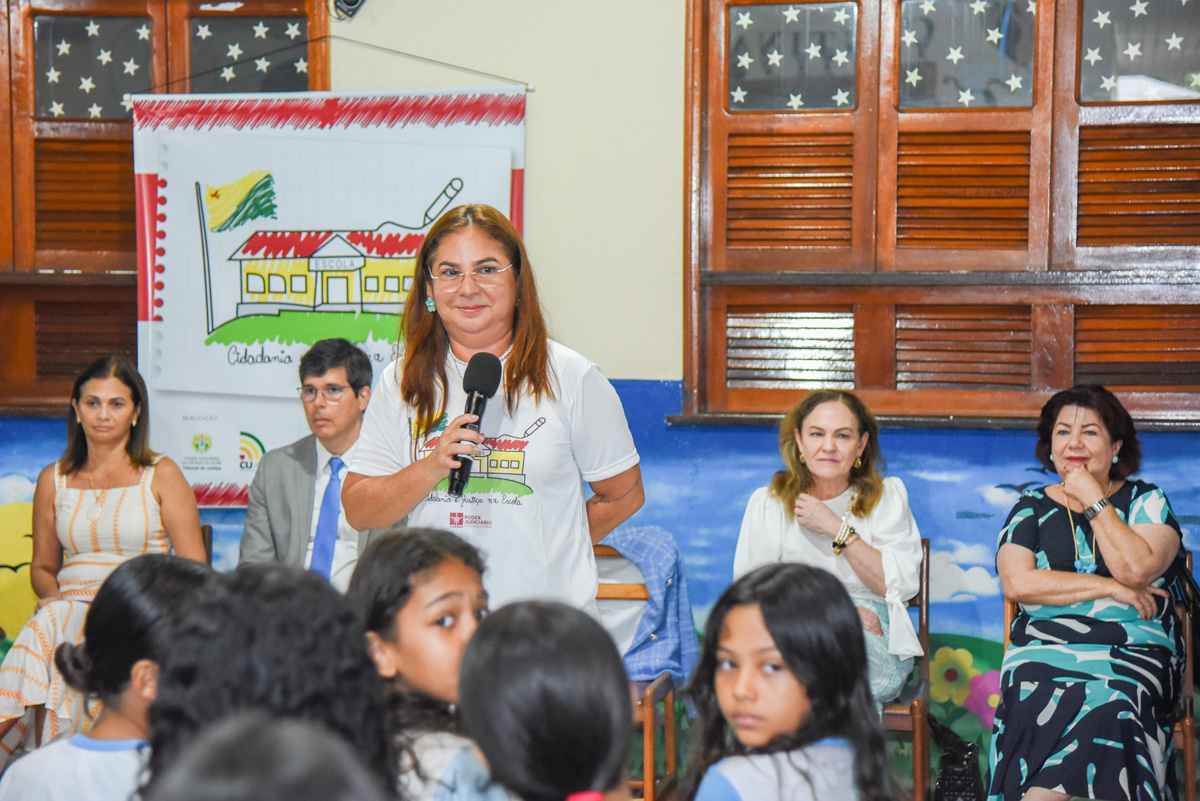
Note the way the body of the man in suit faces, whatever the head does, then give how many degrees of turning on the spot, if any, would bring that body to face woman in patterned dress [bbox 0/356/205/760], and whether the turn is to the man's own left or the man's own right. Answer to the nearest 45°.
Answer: approximately 90° to the man's own right

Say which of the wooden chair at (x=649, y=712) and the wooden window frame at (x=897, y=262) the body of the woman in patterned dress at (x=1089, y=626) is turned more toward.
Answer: the wooden chair

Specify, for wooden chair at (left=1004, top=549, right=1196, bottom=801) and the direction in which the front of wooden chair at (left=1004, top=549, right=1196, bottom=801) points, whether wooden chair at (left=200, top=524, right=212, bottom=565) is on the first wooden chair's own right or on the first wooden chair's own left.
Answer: on the first wooden chair's own right

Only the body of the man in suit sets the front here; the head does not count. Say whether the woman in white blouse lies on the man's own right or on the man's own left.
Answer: on the man's own left

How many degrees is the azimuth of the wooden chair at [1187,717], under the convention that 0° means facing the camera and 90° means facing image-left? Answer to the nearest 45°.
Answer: approximately 0°

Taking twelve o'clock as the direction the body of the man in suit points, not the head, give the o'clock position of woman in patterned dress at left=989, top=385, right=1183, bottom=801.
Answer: The woman in patterned dress is roughly at 10 o'clock from the man in suit.
